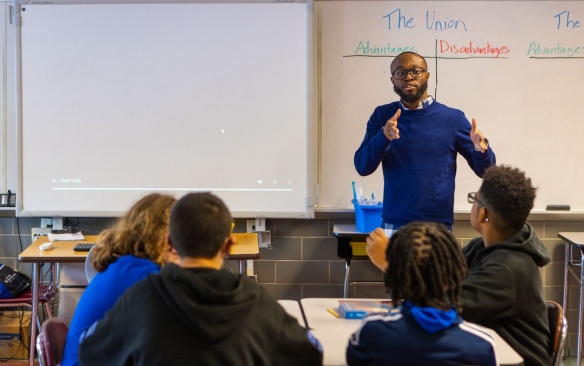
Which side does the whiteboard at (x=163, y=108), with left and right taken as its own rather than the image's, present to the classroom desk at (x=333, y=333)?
front

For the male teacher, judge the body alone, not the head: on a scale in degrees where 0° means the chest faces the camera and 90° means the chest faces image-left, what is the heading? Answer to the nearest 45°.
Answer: approximately 0°

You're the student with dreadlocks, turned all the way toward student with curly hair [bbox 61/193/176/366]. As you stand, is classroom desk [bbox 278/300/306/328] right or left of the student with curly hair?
right

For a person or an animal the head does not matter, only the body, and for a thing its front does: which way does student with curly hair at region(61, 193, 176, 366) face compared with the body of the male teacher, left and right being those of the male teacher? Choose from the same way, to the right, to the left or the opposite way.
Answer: the opposite way

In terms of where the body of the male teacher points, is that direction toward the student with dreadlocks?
yes

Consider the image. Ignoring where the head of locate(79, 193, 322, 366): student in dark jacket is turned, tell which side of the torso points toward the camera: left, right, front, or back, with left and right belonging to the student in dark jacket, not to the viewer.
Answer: back

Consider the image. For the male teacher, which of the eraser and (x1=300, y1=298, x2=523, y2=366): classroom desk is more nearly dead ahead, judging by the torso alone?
the classroom desk

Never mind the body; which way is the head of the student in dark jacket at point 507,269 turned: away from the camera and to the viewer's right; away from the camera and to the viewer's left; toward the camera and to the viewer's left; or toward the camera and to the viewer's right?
away from the camera and to the viewer's left
